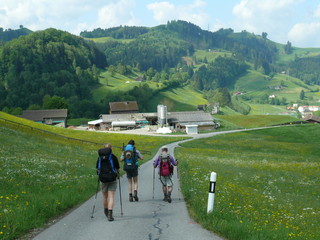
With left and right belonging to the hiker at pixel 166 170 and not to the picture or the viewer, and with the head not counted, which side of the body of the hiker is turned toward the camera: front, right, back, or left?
back

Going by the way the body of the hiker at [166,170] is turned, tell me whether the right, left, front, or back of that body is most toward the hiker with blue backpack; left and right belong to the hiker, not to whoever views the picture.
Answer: left
